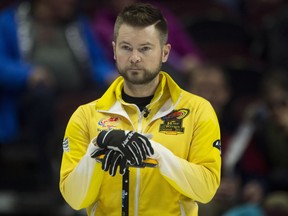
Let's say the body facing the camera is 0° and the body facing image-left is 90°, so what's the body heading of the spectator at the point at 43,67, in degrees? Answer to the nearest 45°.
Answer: approximately 0°

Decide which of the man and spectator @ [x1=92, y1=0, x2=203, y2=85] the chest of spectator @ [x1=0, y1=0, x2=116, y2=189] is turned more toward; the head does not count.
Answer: the man

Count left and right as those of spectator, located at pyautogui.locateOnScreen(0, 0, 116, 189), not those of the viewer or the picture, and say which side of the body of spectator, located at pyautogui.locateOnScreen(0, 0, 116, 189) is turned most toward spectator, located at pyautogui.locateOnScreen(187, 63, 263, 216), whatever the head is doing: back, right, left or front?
left

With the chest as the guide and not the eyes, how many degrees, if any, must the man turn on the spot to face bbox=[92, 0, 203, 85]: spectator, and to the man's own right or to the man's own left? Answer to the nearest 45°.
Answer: approximately 180°

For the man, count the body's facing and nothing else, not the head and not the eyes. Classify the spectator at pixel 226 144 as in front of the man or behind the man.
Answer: behind

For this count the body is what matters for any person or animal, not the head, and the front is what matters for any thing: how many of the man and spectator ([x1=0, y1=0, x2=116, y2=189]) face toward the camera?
2

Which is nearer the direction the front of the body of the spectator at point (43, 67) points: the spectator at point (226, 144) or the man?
the man
